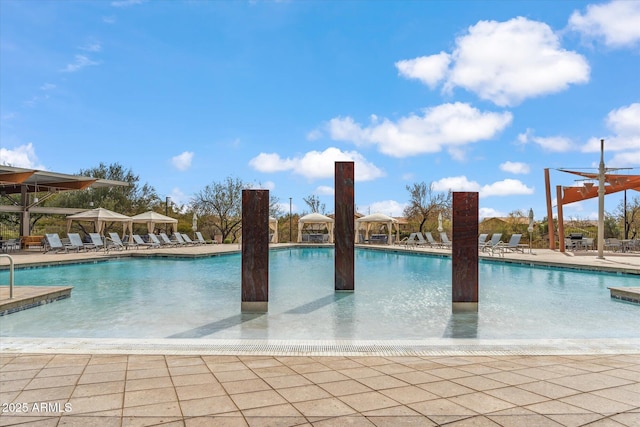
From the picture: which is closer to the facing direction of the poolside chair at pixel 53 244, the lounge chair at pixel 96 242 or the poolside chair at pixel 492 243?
the poolside chair

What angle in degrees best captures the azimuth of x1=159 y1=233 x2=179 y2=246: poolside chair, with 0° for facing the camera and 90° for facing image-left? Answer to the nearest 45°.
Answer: approximately 315°

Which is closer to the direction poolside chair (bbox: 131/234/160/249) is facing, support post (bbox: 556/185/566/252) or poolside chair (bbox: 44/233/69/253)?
the support post

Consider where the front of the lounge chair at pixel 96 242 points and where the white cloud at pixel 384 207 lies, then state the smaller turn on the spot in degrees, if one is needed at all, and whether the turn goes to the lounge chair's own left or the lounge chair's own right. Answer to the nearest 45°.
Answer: approximately 90° to the lounge chair's own left

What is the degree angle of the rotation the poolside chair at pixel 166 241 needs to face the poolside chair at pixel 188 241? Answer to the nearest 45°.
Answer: approximately 90° to its left

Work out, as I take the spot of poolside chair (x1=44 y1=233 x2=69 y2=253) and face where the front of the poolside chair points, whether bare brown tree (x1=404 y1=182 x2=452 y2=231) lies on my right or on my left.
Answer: on my left

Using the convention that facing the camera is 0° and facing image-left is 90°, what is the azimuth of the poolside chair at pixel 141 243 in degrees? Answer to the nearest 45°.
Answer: approximately 315°

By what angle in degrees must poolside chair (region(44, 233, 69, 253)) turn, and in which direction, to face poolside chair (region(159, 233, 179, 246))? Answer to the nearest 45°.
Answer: approximately 90° to its left
